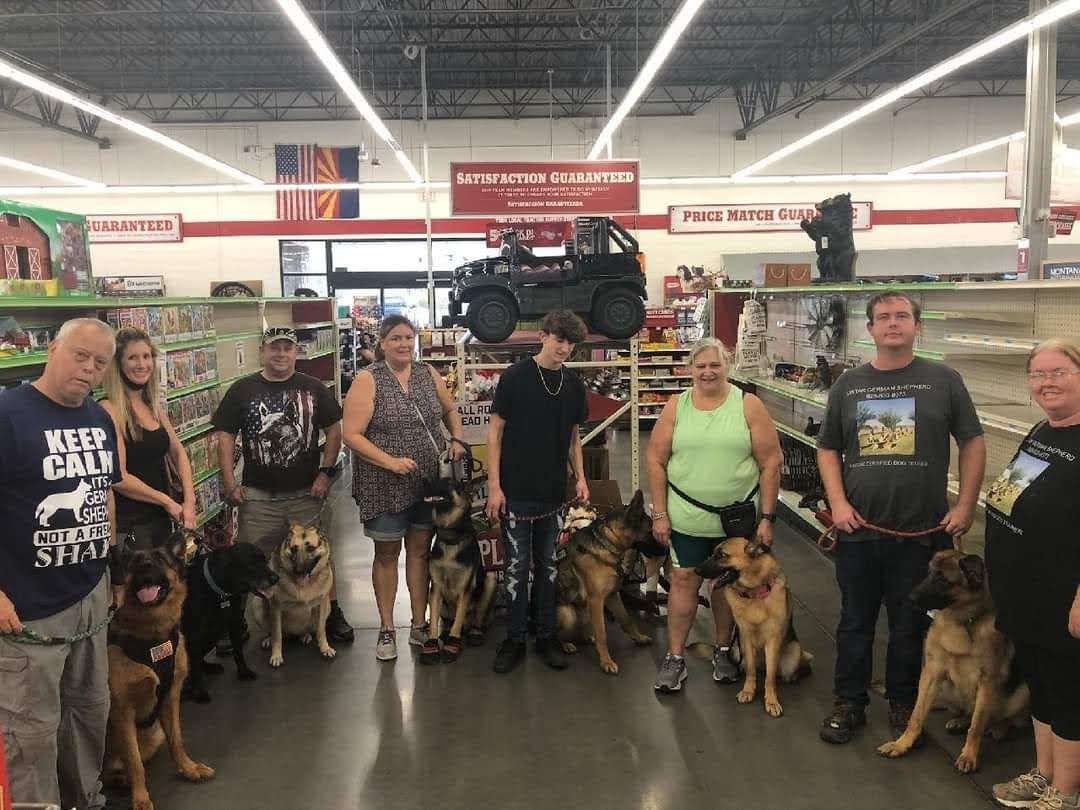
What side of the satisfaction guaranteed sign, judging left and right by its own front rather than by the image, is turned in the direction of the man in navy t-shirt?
front

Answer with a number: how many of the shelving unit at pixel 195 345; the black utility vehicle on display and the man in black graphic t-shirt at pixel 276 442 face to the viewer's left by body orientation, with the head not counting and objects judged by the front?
1

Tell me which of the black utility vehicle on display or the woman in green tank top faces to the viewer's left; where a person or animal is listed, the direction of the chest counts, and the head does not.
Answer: the black utility vehicle on display

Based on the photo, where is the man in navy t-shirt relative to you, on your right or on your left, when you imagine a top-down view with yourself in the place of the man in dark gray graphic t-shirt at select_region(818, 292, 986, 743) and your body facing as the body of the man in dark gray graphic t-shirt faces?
on your right

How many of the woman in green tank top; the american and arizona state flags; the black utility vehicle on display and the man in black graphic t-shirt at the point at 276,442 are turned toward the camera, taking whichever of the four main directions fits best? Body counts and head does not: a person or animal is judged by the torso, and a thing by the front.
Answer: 3

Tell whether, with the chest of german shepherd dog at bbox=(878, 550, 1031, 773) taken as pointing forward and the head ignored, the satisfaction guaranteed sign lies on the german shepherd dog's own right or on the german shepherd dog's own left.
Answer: on the german shepherd dog's own right

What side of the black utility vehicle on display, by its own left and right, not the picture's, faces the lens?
left

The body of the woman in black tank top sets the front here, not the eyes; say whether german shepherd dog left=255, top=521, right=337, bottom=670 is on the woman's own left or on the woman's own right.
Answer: on the woman's own left

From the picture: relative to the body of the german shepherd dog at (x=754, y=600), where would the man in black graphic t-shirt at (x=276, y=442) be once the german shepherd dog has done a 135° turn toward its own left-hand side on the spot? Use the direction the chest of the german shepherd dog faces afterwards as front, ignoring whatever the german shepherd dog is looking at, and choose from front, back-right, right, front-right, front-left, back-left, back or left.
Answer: back

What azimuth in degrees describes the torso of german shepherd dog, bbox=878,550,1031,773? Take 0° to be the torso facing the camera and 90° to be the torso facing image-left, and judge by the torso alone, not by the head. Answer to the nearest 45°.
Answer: approximately 45°
